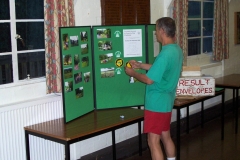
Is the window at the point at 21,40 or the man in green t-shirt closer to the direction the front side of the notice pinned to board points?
the man in green t-shirt

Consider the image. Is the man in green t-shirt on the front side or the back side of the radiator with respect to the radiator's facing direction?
on the front side

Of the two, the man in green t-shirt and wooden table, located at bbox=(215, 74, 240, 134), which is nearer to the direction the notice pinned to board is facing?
the man in green t-shirt

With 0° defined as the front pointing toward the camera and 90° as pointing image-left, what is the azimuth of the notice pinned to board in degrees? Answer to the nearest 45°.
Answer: approximately 0°

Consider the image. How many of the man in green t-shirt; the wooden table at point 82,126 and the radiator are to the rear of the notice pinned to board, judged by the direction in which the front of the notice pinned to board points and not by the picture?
0

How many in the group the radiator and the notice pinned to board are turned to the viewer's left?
0

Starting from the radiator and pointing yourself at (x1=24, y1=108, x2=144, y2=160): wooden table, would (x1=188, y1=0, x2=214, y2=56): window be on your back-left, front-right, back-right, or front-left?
front-left

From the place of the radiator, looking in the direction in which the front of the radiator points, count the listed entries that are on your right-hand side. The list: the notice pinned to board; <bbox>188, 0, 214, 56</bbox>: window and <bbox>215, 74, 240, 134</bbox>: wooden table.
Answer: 0

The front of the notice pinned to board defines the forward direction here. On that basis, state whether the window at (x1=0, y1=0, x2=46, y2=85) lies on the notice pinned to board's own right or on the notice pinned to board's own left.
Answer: on the notice pinned to board's own right

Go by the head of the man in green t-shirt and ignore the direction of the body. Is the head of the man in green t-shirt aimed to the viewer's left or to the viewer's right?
to the viewer's left

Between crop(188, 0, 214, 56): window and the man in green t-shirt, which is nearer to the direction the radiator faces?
the man in green t-shirt

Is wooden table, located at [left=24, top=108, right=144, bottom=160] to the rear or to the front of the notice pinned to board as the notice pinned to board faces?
to the front
